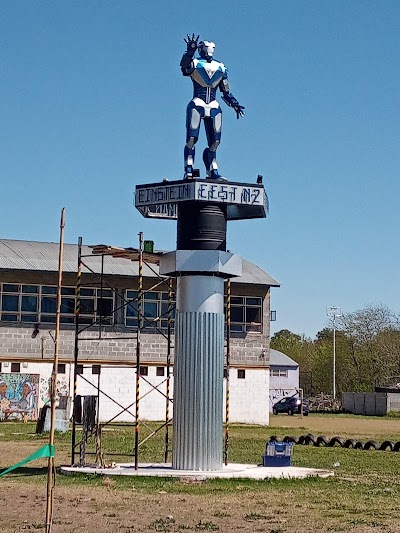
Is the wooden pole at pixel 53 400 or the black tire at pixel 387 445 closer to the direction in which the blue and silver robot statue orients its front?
the wooden pole

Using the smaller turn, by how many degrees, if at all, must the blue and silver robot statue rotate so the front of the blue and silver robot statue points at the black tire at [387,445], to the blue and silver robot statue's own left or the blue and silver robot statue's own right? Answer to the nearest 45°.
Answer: approximately 135° to the blue and silver robot statue's own left

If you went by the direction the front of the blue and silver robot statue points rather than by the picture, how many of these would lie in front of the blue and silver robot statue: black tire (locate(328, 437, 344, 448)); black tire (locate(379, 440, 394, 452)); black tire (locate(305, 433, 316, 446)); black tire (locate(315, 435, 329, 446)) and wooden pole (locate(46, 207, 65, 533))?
1

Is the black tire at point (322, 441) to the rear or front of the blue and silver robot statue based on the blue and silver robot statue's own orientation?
to the rear

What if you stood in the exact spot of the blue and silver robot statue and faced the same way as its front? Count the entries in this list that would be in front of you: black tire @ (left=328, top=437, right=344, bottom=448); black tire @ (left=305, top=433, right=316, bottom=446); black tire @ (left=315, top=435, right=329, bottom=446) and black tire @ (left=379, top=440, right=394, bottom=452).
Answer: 0

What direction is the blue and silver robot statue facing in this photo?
toward the camera

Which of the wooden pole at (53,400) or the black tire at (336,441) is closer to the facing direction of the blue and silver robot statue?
the wooden pole

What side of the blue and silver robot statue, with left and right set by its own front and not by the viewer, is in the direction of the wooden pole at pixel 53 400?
front
